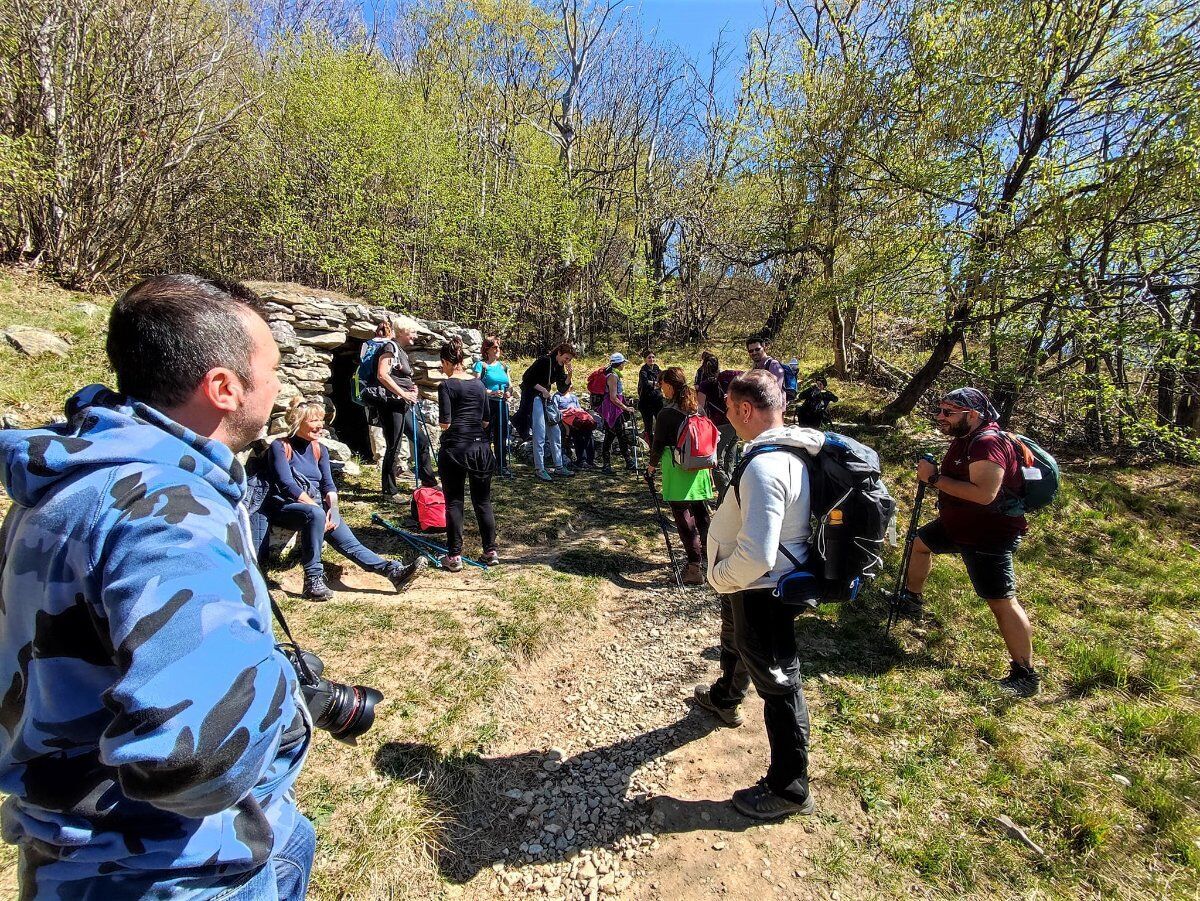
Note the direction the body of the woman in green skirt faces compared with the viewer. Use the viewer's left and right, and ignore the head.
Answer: facing away from the viewer and to the left of the viewer

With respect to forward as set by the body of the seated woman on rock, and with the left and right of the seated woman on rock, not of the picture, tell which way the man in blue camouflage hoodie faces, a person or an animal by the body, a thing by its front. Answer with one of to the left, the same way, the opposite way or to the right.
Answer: to the left

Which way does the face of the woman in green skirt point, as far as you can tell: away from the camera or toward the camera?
away from the camera

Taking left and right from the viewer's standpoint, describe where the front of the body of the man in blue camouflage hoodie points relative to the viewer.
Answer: facing away from the viewer and to the right of the viewer

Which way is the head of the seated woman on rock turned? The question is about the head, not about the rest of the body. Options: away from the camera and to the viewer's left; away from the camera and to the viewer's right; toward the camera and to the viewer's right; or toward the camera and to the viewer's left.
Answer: toward the camera and to the viewer's right

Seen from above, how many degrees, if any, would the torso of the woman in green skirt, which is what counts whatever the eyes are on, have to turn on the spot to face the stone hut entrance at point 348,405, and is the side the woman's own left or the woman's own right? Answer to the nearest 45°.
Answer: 0° — they already face it

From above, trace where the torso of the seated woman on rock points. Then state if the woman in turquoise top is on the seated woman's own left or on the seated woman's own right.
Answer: on the seated woman's own left

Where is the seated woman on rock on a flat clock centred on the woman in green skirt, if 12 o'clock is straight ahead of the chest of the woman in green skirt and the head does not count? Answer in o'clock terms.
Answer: The seated woman on rock is roughly at 10 o'clock from the woman in green skirt.

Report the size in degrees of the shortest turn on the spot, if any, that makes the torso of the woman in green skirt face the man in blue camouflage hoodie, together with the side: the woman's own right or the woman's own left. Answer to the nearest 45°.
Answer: approximately 135° to the woman's own left
